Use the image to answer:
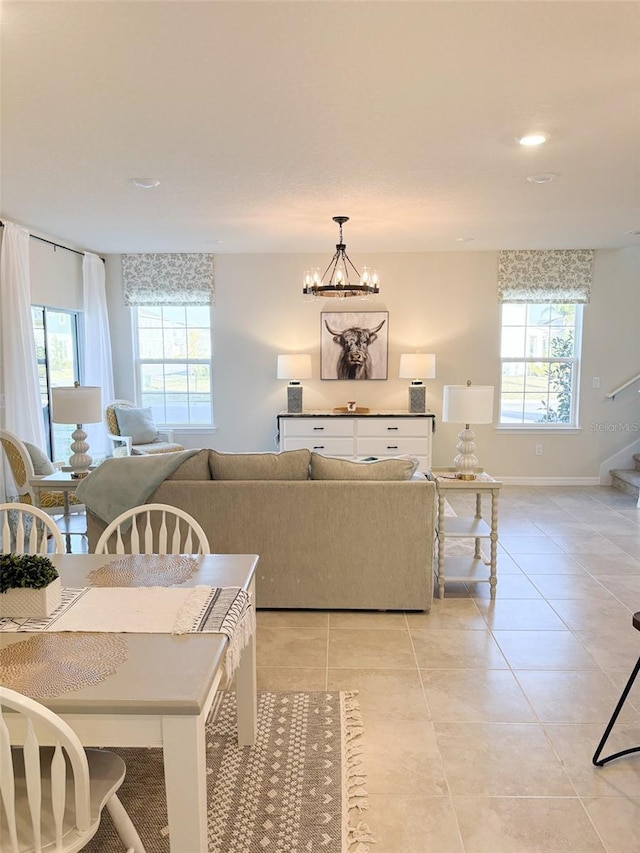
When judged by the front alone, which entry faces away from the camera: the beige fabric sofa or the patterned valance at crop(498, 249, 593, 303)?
the beige fabric sofa

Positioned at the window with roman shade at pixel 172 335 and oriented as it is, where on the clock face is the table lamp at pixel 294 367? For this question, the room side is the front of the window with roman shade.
The table lamp is roughly at 10 o'clock from the window with roman shade.

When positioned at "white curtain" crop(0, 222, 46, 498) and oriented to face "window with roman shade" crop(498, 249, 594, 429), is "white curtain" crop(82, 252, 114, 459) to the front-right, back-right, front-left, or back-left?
front-left

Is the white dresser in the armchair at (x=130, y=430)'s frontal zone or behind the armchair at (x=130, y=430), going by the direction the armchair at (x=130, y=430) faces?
frontal zone

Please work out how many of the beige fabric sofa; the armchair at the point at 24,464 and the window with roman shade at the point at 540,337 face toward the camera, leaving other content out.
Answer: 1

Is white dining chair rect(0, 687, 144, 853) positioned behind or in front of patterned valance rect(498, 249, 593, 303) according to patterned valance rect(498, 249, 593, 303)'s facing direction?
in front

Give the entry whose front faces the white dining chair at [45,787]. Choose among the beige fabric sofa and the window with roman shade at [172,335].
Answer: the window with roman shade

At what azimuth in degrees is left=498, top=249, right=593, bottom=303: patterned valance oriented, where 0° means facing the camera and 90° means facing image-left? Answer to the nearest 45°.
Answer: approximately 0°

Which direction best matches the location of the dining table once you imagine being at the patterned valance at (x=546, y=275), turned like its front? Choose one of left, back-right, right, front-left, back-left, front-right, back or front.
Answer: front

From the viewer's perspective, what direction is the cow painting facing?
toward the camera

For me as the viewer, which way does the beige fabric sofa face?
facing away from the viewer

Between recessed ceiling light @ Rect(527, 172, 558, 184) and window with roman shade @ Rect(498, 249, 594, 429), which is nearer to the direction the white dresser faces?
the recessed ceiling light

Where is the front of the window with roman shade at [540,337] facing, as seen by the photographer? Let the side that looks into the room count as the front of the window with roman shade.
facing the viewer

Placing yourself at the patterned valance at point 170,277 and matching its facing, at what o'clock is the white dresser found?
The white dresser is roughly at 10 o'clock from the patterned valance.

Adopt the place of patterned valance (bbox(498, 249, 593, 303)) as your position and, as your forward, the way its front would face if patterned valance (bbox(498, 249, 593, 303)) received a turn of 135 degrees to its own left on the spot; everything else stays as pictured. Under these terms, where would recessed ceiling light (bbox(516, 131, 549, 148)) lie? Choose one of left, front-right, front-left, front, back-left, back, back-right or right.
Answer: back-right

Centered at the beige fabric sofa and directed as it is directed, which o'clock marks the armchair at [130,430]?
The armchair is roughly at 11 o'clock from the beige fabric sofa.

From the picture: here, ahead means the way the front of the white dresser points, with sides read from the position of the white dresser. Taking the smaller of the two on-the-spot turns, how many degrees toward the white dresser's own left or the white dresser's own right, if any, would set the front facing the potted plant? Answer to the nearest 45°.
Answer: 0° — it already faces it

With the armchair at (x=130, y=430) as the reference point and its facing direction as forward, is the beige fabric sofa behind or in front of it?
in front

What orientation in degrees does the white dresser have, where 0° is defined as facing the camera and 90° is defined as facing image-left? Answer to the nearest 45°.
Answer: approximately 0°
